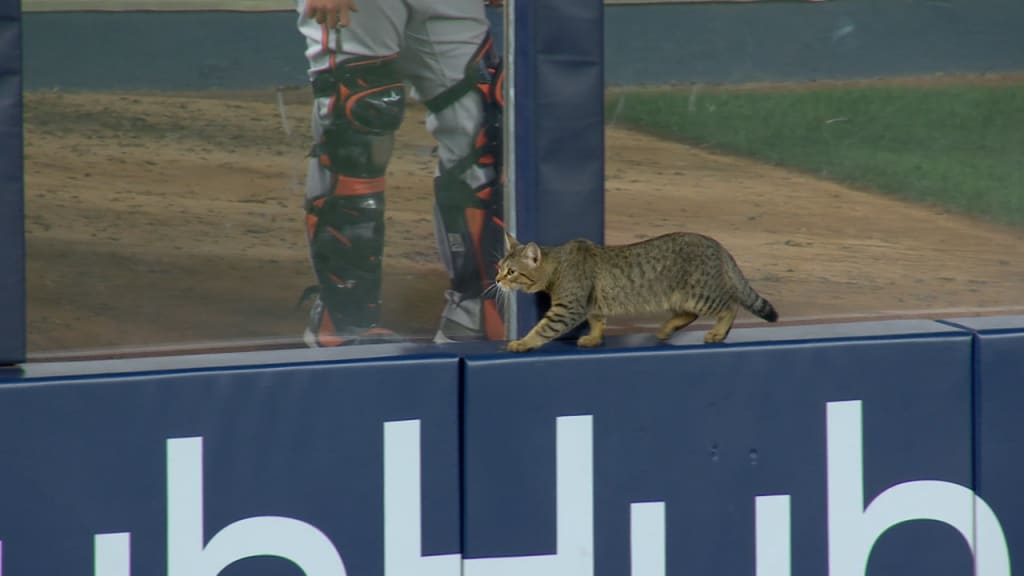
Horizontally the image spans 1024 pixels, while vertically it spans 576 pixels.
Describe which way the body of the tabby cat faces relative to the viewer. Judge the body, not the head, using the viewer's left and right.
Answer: facing to the left of the viewer

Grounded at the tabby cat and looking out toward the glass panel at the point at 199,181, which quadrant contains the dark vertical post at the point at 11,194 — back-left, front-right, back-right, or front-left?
front-left

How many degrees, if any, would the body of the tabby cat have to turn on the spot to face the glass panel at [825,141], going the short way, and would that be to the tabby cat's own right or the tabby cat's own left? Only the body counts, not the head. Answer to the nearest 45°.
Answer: approximately 135° to the tabby cat's own right

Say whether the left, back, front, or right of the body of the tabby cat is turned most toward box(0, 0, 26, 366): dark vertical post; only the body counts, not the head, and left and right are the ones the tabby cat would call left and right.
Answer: front

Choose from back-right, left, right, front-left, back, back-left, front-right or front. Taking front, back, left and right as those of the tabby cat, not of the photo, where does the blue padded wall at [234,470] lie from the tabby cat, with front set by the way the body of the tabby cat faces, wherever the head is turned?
front-left
